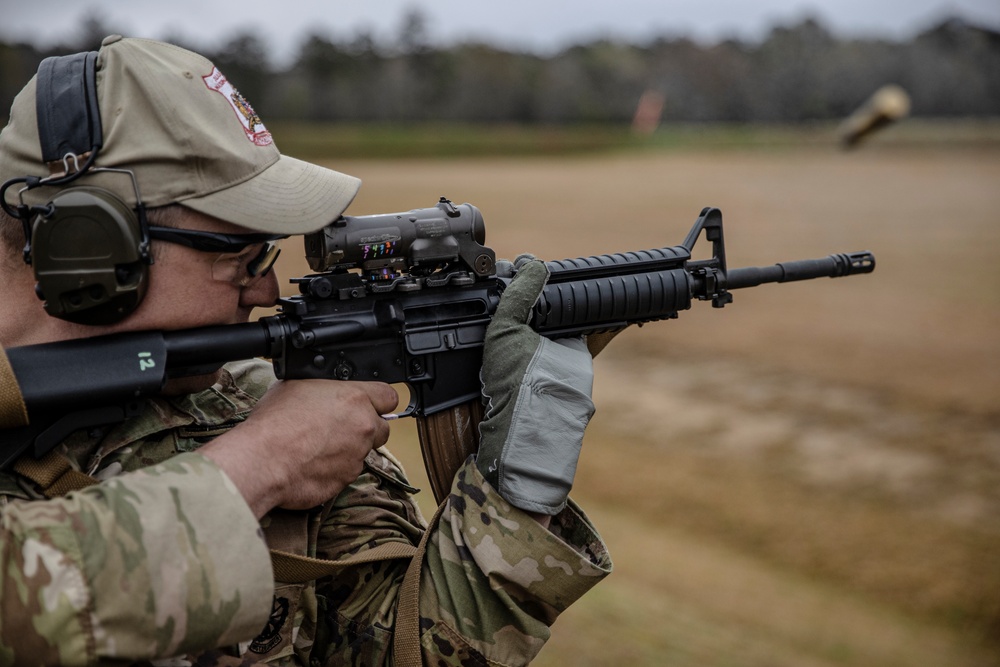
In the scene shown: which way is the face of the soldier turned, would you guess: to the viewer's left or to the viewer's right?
to the viewer's right

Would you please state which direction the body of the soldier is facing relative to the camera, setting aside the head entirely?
to the viewer's right
